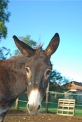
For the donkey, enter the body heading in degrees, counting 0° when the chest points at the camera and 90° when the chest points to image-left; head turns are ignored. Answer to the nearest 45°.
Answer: approximately 315°

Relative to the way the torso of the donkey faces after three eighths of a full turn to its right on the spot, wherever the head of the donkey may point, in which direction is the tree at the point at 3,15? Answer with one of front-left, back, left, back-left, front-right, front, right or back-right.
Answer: right
